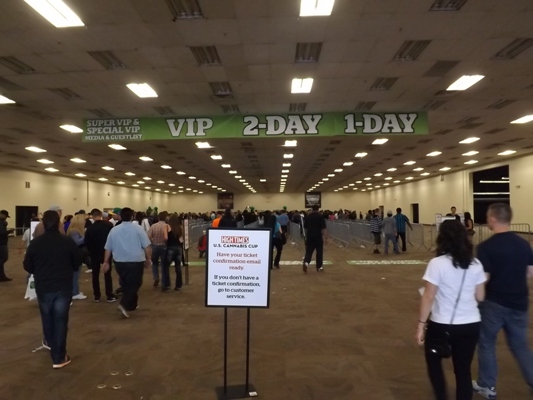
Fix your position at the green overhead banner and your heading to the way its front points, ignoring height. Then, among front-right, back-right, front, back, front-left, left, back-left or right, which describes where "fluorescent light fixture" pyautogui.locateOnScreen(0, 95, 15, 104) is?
right

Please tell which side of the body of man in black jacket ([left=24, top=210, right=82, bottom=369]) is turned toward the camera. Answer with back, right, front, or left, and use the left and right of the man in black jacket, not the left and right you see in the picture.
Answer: back

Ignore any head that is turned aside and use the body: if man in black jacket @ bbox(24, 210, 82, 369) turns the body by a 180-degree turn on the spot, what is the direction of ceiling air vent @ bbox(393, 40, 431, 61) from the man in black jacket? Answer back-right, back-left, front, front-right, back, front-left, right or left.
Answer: left

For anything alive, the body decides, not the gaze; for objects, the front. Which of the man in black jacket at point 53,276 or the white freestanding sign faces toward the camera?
the white freestanding sign

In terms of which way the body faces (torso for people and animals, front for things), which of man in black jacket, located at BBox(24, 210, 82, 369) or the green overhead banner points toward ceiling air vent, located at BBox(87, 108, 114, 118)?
the man in black jacket

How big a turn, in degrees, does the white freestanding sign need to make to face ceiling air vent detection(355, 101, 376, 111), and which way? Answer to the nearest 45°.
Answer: approximately 135° to its left

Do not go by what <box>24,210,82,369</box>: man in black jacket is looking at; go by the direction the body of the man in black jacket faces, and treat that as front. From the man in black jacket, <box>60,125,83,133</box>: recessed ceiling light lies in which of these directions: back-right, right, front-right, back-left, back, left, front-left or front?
front

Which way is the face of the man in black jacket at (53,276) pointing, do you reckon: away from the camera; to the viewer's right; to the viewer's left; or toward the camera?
away from the camera

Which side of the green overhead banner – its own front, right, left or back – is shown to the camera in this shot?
front

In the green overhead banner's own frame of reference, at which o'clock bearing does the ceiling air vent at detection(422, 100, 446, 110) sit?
The ceiling air vent is roughly at 9 o'clock from the green overhead banner.

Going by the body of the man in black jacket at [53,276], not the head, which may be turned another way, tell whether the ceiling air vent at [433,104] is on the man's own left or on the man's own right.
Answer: on the man's own right

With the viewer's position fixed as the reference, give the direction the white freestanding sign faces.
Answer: facing the viewer

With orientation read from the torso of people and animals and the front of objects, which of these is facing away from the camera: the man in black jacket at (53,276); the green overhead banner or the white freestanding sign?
the man in black jacket

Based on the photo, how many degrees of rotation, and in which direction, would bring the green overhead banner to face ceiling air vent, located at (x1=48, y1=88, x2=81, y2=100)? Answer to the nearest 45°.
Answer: approximately 90° to its right

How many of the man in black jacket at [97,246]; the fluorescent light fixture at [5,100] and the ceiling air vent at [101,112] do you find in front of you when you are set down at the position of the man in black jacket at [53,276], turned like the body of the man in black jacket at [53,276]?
3

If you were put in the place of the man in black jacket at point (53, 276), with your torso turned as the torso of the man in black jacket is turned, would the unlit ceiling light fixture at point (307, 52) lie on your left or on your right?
on your right
